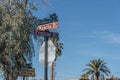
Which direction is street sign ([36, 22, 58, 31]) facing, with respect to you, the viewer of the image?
facing the viewer and to the left of the viewer

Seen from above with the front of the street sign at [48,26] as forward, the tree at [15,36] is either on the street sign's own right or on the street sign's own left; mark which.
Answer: on the street sign's own right
